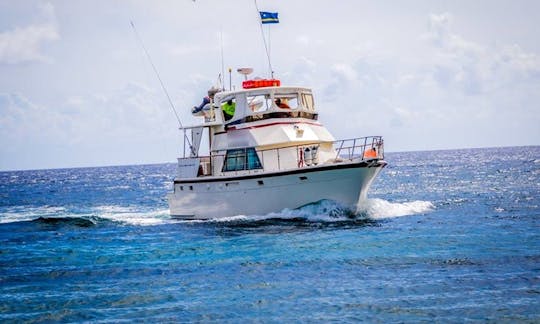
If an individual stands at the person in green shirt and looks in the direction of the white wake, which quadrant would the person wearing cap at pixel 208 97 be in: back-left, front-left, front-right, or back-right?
back-left

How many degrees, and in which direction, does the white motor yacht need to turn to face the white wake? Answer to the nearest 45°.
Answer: approximately 45° to its left

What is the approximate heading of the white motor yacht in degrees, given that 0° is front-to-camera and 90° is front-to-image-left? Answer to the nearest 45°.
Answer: approximately 315°
